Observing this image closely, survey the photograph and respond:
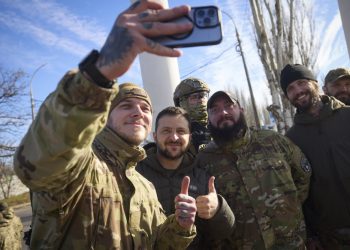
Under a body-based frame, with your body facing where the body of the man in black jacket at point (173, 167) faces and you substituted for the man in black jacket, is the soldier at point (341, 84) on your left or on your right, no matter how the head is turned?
on your left

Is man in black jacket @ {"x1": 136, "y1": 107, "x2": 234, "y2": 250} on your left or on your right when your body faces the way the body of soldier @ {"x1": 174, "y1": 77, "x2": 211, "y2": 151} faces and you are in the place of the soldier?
on your right

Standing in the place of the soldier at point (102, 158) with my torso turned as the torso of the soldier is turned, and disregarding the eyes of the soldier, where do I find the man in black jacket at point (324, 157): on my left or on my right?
on my left

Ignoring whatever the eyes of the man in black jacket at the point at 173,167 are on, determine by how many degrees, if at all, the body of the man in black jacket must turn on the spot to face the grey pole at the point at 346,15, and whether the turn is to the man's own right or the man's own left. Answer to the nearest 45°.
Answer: approximately 135° to the man's own left

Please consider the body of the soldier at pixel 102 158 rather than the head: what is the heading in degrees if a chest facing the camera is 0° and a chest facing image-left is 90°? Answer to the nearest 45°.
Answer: approximately 315°

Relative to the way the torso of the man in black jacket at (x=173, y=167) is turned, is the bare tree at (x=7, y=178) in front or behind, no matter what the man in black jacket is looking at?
behind

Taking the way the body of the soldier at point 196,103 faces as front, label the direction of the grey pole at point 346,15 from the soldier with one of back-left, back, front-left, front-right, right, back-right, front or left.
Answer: left
